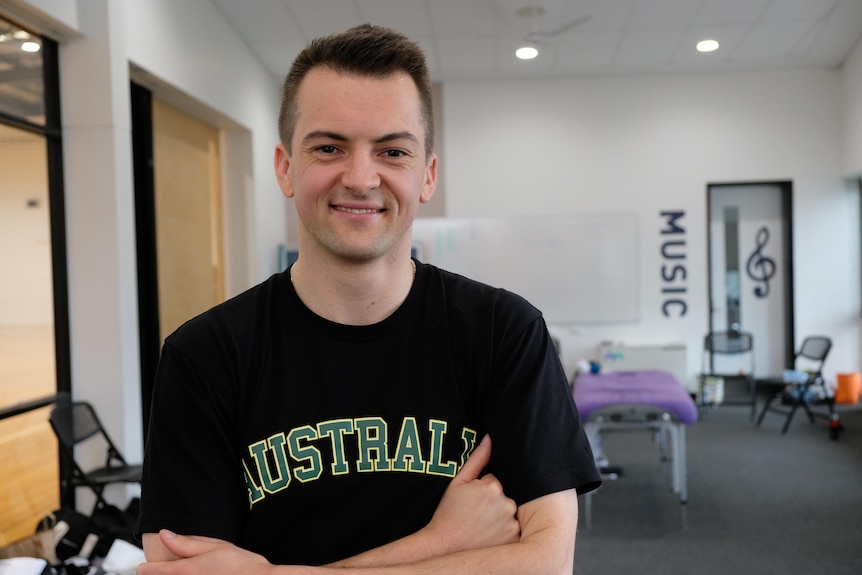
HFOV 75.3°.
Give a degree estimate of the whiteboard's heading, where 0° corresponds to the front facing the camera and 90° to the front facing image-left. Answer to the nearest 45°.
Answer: approximately 0°

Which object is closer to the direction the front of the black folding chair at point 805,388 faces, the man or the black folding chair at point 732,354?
the man

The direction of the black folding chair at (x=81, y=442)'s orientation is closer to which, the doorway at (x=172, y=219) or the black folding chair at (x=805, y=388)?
the black folding chair

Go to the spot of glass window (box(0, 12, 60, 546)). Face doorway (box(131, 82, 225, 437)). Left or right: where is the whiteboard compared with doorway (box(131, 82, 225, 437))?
right

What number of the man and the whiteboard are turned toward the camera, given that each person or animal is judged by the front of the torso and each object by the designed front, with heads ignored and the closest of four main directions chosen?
2
